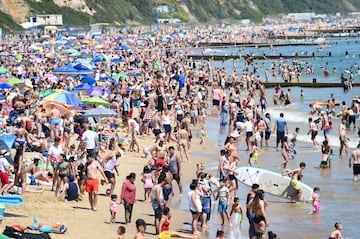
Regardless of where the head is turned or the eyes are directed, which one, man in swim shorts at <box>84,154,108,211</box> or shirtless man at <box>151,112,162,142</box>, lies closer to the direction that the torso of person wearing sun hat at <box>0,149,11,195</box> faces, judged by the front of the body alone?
the man in swim shorts

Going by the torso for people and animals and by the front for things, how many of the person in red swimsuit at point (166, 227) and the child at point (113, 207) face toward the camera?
1

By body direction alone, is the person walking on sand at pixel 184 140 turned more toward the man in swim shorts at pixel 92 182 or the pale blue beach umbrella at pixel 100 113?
the pale blue beach umbrella

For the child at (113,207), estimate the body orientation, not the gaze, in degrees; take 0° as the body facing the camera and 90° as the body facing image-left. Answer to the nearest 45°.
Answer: approximately 0°

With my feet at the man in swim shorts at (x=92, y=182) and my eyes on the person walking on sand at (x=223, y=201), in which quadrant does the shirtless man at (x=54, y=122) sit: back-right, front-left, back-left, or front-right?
back-left

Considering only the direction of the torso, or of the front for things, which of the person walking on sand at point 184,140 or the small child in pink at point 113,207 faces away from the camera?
the person walking on sand

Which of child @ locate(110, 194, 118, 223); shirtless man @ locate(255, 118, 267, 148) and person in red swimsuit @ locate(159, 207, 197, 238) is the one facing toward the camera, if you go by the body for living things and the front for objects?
the child
